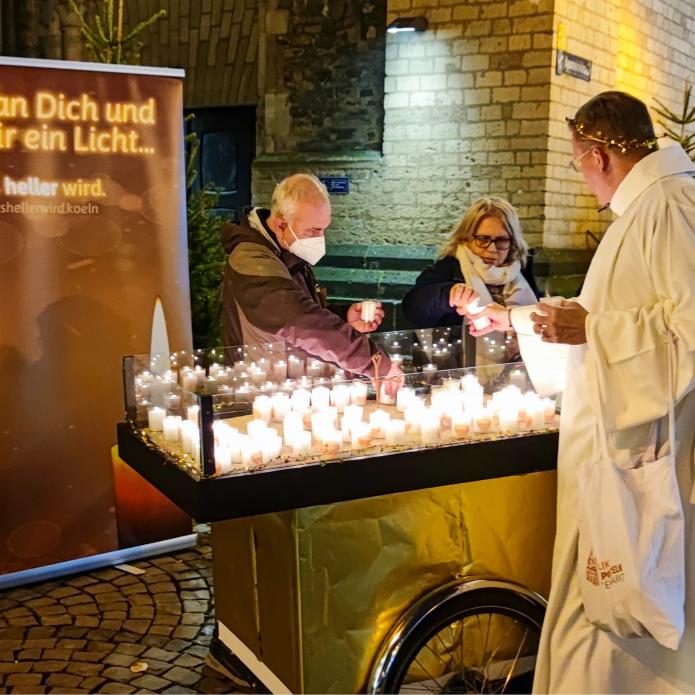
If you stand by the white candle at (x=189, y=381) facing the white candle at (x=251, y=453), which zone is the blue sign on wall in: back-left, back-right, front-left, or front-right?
back-left

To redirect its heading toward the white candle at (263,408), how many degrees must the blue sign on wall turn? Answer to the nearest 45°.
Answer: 0° — it already faces it

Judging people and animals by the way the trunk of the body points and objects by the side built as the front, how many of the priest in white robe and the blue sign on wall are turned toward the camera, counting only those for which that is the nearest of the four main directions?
1

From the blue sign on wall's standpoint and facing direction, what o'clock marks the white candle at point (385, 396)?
The white candle is roughly at 12 o'clock from the blue sign on wall.

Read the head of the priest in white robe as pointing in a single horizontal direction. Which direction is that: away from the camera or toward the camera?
away from the camera

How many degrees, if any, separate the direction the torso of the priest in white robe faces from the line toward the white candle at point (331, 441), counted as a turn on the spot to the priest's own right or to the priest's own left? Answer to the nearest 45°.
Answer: approximately 45° to the priest's own left

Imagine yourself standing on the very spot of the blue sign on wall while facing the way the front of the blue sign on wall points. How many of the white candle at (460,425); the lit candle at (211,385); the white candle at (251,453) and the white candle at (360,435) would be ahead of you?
4

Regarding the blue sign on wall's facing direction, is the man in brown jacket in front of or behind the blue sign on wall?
in front

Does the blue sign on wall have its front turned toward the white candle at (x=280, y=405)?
yes

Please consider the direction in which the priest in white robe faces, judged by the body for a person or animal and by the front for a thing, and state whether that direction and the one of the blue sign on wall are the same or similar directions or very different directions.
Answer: very different directions

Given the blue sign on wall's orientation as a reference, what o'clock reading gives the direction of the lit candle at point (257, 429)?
The lit candle is roughly at 12 o'clock from the blue sign on wall.

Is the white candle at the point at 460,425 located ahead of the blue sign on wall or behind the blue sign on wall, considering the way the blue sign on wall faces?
ahead

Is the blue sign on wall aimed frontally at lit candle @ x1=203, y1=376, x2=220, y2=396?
yes

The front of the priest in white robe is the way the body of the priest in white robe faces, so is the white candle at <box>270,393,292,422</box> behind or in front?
in front

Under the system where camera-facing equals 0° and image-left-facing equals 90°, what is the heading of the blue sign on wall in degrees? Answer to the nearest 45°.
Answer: approximately 0°
